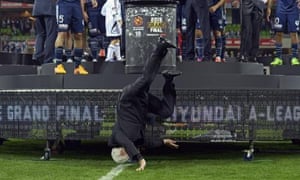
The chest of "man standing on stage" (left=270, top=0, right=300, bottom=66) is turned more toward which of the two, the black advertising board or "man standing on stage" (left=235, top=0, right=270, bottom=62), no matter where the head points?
the black advertising board

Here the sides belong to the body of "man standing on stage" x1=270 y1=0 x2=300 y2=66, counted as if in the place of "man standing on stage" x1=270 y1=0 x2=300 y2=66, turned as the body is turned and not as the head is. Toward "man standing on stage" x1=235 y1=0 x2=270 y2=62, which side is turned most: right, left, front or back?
right

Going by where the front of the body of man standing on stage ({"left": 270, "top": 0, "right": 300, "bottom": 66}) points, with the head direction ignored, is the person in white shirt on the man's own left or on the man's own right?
on the man's own right

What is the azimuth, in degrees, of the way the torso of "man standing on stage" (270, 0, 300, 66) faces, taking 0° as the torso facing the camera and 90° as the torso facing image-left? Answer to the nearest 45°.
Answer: approximately 0°

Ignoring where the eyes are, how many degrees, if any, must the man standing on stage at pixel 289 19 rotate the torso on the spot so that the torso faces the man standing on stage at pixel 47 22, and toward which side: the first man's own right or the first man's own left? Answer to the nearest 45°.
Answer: approximately 90° to the first man's own right
